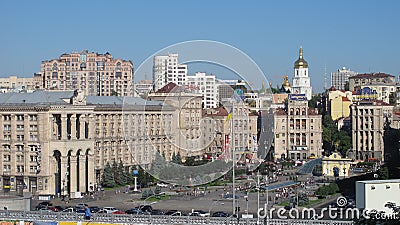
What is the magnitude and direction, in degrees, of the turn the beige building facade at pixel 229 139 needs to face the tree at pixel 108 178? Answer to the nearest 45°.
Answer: approximately 45° to its right

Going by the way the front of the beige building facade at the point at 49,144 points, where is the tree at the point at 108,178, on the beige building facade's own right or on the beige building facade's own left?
on the beige building facade's own left

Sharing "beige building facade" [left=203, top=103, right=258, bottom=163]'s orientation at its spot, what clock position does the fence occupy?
The fence is roughly at 12 o'clock from the beige building facade.

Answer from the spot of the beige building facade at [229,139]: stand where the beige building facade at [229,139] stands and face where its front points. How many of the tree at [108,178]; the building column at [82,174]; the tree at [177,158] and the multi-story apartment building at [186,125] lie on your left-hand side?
0

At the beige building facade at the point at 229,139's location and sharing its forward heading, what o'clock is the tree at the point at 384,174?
The tree is roughly at 11 o'clock from the beige building facade.

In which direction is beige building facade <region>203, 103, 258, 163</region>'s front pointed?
toward the camera

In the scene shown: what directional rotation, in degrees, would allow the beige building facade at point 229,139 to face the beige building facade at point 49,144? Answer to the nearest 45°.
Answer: approximately 45° to its right

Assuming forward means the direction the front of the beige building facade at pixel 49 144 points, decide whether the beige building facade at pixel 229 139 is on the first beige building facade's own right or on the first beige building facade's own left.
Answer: on the first beige building facade's own left

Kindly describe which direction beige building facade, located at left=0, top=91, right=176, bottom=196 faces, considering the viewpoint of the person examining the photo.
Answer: facing the viewer and to the right of the viewer

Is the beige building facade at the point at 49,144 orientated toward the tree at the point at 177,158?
no

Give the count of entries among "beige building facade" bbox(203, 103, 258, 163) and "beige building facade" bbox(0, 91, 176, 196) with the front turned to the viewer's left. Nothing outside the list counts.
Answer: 0

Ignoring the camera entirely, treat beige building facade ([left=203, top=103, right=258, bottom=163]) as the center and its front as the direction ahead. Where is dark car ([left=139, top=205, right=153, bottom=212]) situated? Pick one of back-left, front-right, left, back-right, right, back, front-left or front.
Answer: front
